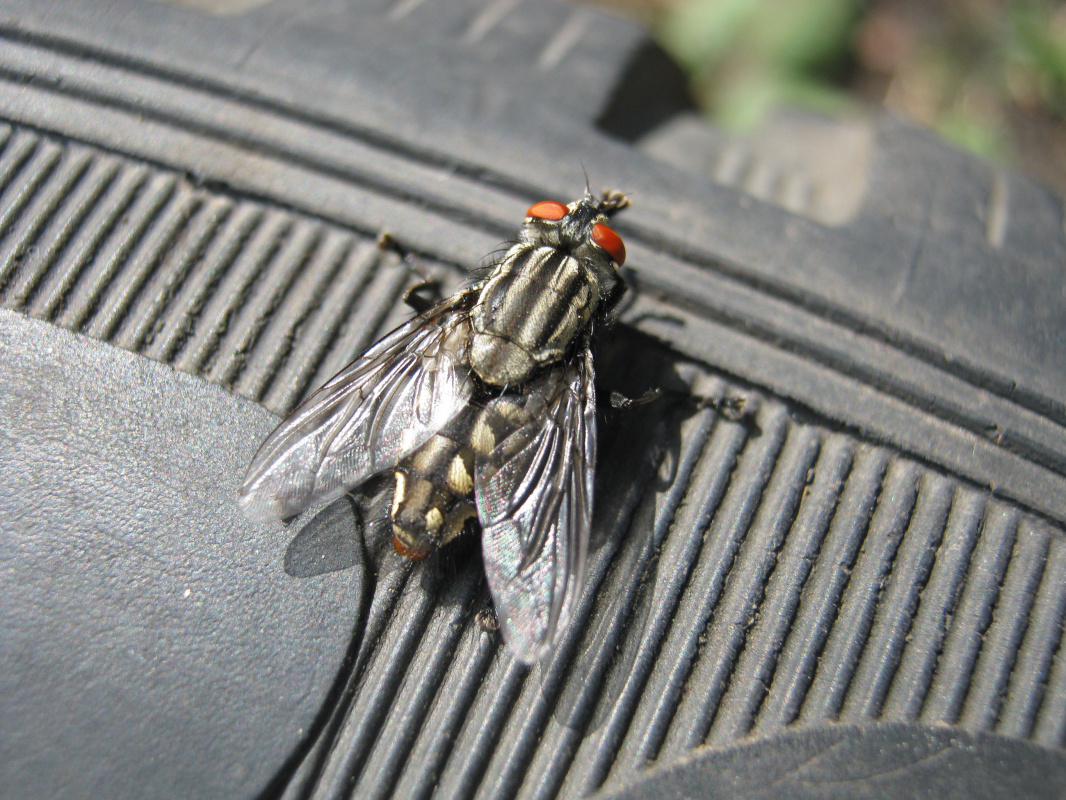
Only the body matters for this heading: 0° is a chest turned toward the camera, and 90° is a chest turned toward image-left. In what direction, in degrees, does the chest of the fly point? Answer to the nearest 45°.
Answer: approximately 225°
